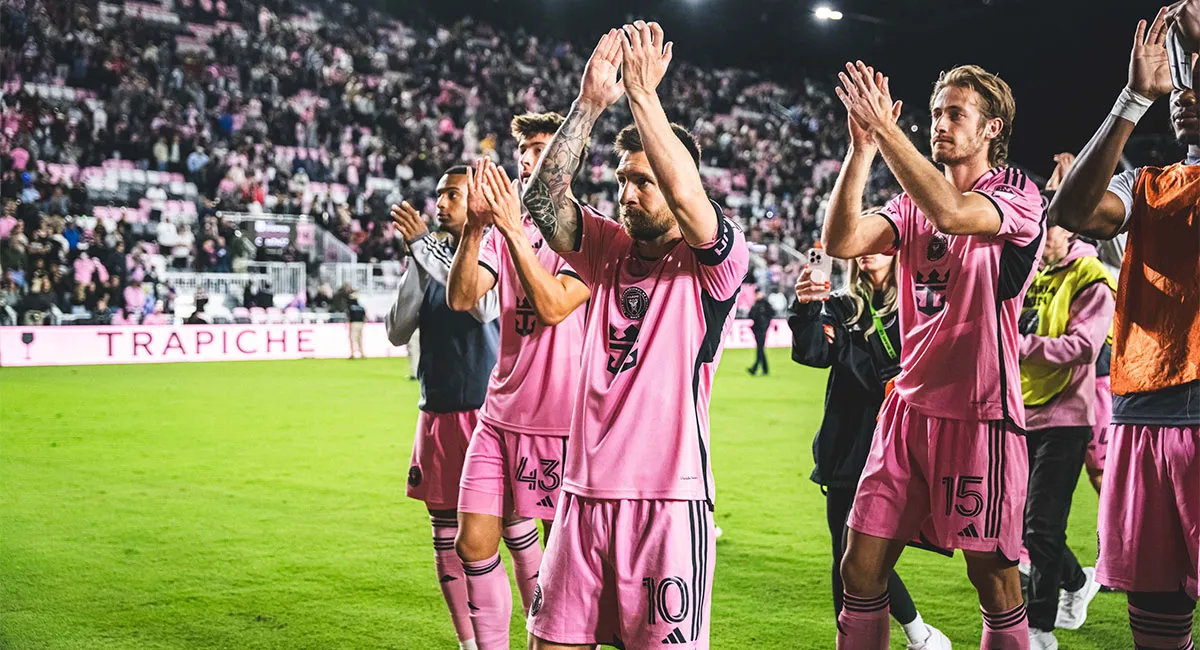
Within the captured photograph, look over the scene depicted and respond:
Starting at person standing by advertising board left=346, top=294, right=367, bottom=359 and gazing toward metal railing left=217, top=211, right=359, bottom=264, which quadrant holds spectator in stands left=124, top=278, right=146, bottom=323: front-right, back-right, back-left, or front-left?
front-left

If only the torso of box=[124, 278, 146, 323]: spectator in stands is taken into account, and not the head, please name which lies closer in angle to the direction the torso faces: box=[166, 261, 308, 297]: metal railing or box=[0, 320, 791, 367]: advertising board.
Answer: the advertising board

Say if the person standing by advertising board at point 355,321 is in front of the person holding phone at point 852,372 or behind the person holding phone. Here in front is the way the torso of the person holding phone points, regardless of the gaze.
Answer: behind

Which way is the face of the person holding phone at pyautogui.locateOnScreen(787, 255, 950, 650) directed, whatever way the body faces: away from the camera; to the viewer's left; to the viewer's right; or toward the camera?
toward the camera

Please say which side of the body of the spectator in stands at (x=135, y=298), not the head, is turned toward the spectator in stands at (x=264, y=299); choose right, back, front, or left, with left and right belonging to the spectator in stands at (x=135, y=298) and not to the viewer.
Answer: left

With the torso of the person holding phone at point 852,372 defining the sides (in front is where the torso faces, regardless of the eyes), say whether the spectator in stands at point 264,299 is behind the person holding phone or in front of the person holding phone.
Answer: behind

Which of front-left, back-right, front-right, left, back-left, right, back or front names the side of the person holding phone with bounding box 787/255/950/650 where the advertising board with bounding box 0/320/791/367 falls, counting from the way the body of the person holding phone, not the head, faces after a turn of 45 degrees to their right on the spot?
right

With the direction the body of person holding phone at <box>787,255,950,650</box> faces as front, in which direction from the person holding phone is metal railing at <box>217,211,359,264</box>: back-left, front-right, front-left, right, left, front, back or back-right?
back-right

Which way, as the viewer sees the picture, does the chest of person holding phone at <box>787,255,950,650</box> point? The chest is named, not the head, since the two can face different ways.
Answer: toward the camera

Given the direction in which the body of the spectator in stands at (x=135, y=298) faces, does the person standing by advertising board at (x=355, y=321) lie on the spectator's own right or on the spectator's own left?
on the spectator's own left

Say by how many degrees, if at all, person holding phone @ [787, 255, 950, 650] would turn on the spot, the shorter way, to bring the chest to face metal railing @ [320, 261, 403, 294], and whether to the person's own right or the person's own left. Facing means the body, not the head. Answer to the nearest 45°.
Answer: approximately 135° to the person's own right

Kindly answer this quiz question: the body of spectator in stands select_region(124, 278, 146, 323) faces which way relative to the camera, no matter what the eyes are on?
toward the camera

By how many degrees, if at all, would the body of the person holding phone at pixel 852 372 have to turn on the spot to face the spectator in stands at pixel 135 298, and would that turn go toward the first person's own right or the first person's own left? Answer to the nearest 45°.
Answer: approximately 135° to the first person's own right

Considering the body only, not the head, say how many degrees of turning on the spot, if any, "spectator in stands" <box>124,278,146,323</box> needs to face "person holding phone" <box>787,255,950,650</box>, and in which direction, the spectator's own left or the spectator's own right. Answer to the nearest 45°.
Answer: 0° — they already face them

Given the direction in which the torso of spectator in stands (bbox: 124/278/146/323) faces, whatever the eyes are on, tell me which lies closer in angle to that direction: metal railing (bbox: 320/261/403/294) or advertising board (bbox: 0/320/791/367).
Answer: the advertising board
